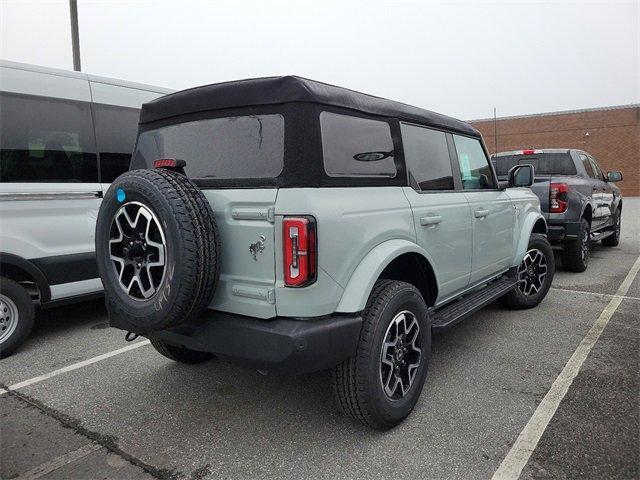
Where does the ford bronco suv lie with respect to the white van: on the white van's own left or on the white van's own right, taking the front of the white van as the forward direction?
on the white van's own right

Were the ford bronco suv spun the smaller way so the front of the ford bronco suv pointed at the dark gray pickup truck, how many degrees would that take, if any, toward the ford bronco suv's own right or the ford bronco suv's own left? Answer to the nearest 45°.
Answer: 0° — it already faces it

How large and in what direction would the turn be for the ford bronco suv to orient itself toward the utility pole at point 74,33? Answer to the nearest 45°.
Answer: approximately 90° to its left

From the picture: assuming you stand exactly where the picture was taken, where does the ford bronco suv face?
facing away from the viewer and to the right of the viewer

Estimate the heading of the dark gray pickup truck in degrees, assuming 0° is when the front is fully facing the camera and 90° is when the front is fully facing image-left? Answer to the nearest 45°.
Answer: approximately 225°
